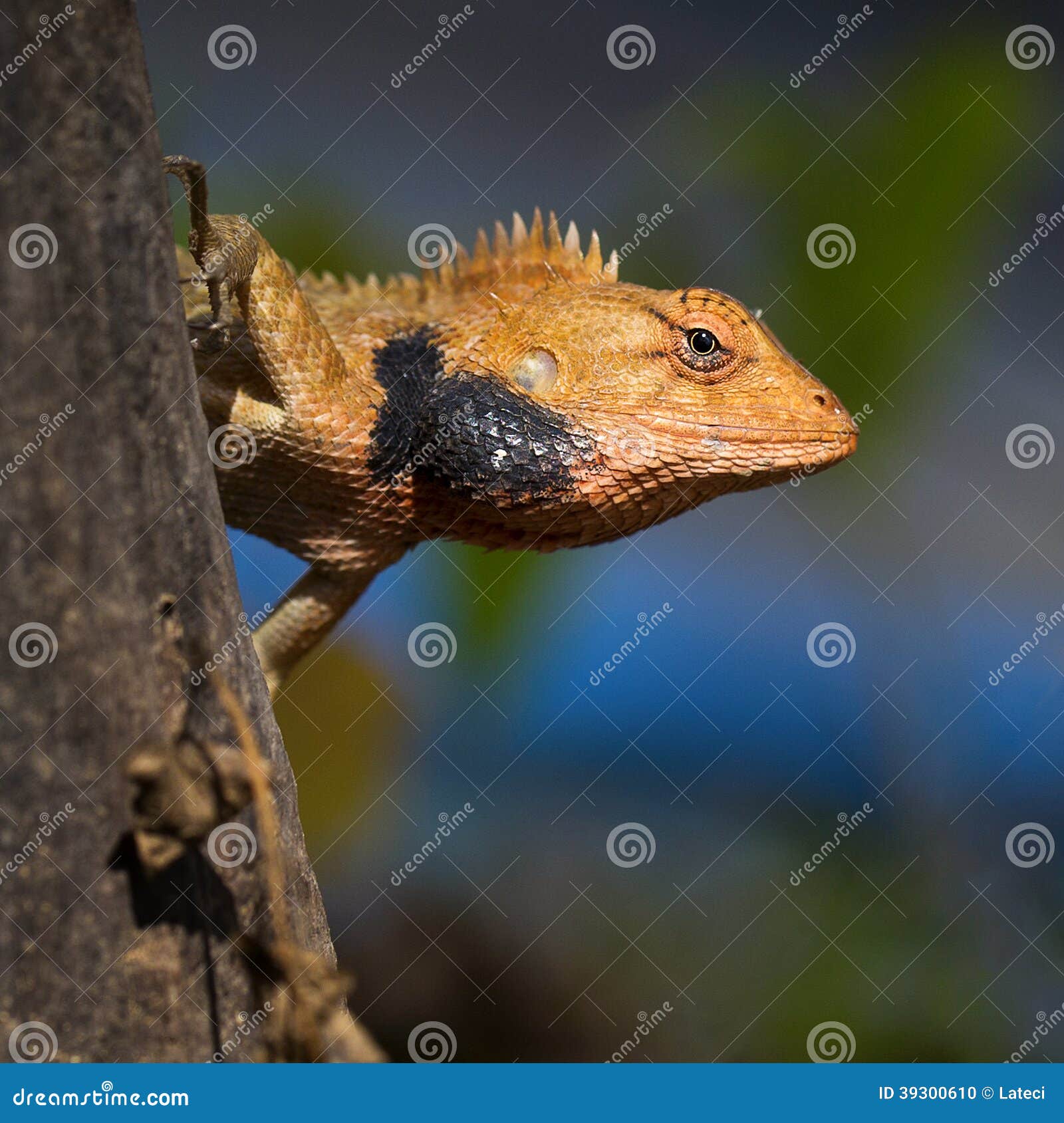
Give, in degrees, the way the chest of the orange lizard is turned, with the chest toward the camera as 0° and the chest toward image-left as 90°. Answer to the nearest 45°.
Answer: approximately 270°
